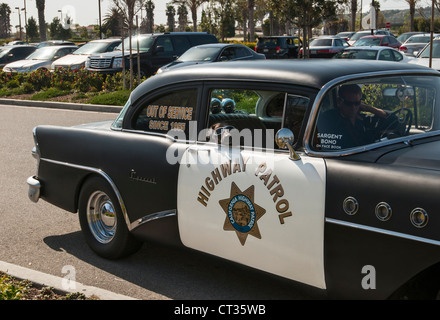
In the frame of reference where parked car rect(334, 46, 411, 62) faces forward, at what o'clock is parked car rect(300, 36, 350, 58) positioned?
parked car rect(300, 36, 350, 58) is roughly at 4 o'clock from parked car rect(334, 46, 411, 62).

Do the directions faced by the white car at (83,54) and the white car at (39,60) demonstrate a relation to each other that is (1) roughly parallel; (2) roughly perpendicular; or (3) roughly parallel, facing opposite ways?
roughly parallel

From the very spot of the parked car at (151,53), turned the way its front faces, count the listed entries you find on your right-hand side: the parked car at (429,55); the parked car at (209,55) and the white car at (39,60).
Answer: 1

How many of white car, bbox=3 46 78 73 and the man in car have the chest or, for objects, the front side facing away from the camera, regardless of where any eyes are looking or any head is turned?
0

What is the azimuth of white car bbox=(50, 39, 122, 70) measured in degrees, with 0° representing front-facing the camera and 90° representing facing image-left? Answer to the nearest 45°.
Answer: approximately 45°

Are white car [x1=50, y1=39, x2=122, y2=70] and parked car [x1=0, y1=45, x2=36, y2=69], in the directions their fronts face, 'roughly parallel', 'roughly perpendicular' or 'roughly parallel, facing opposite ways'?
roughly parallel

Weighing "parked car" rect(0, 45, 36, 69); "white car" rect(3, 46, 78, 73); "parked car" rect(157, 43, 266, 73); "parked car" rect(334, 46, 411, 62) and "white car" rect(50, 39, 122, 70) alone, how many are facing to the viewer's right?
0

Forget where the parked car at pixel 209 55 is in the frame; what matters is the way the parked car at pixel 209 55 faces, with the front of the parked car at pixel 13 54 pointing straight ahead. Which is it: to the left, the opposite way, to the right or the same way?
the same way

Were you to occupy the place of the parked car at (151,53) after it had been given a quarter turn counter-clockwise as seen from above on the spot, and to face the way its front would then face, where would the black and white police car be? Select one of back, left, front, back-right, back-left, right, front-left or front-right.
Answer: front-right

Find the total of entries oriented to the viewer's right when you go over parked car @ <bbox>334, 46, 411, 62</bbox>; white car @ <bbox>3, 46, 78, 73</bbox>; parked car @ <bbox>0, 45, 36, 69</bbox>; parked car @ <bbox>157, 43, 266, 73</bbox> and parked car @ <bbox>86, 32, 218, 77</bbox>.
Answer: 0

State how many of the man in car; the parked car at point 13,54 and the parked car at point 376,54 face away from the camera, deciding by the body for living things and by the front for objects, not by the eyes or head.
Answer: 0

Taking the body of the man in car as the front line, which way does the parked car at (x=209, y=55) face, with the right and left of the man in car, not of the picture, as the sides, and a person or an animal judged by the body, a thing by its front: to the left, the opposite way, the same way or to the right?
to the right

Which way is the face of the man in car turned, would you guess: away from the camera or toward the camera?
toward the camera
